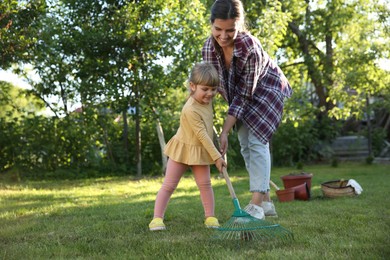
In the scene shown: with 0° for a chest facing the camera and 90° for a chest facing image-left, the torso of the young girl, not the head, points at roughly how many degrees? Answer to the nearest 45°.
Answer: approximately 315°

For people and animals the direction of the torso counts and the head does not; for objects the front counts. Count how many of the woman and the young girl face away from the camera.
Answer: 0

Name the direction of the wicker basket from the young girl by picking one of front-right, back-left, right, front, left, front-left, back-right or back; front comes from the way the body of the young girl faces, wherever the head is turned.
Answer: left

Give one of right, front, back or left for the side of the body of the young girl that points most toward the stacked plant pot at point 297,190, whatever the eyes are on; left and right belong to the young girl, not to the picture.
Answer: left

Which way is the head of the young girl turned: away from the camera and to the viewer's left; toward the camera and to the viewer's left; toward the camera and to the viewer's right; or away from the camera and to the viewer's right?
toward the camera and to the viewer's right

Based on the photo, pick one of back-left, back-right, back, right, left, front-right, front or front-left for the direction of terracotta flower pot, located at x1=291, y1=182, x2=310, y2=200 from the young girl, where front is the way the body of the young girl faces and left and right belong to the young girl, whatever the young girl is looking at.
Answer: left

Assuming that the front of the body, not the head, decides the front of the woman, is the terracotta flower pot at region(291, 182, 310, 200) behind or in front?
behind

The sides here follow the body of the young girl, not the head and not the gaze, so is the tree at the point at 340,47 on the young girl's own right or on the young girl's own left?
on the young girl's own left
